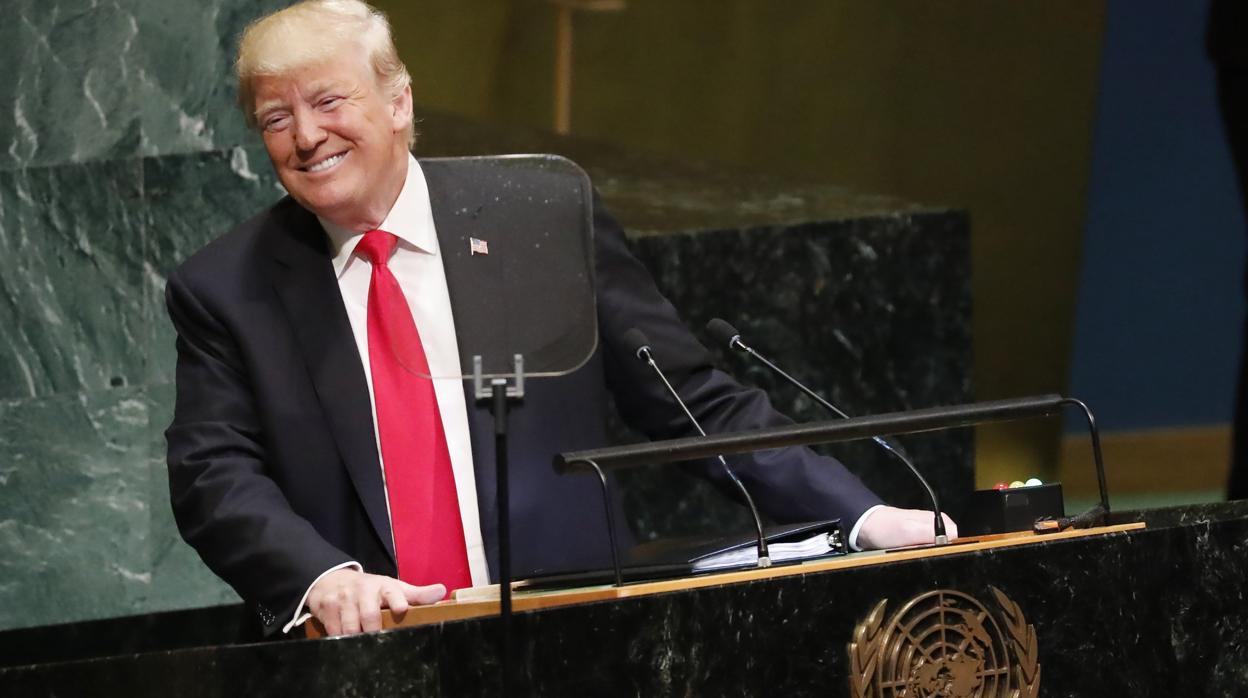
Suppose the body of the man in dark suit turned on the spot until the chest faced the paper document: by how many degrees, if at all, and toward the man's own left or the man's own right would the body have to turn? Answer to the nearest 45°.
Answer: approximately 45° to the man's own left

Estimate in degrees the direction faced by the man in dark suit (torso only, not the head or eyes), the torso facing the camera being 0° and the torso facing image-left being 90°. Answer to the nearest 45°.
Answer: approximately 0°

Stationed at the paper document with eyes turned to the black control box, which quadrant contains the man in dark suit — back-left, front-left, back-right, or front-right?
back-left

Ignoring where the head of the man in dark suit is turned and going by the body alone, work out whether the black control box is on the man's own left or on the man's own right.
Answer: on the man's own left
